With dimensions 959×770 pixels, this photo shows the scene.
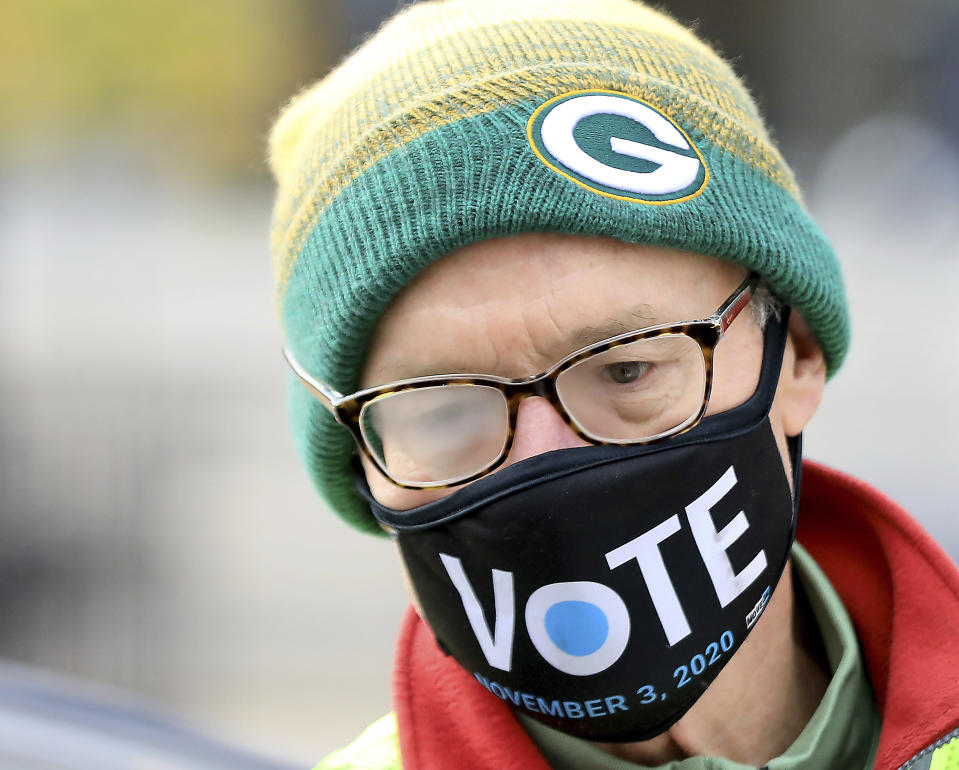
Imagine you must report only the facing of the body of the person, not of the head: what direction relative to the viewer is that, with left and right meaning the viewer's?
facing the viewer
